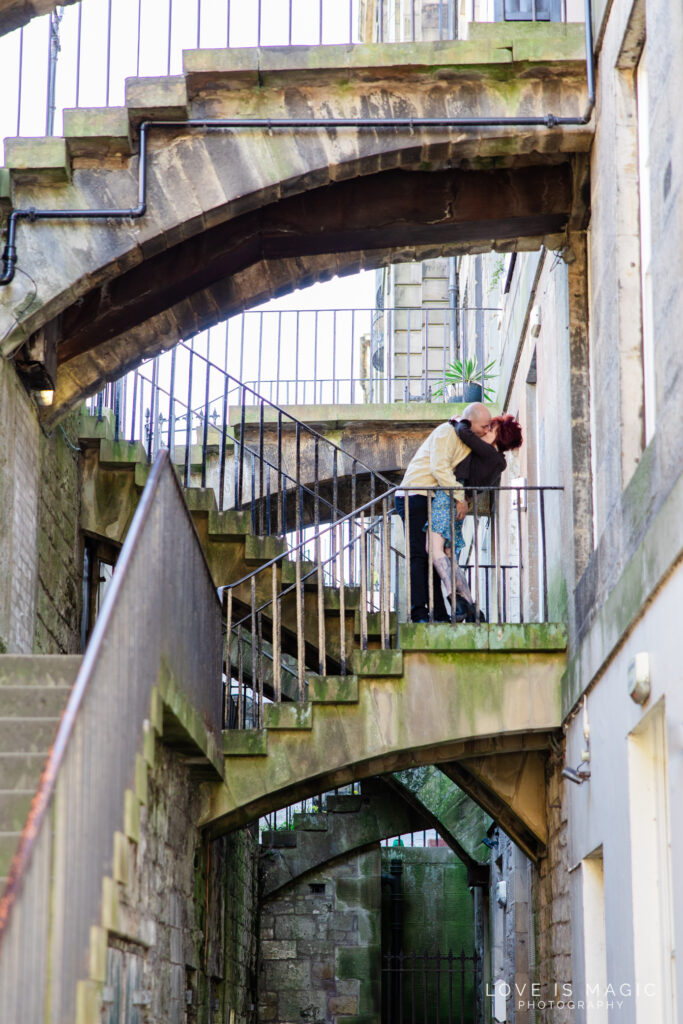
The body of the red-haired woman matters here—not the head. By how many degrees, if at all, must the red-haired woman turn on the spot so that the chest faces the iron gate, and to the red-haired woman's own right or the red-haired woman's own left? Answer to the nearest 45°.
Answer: approximately 90° to the red-haired woman's own right

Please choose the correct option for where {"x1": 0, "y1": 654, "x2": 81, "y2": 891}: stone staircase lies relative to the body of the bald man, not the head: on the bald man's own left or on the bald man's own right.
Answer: on the bald man's own right

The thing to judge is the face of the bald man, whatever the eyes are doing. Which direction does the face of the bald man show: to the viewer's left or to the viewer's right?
to the viewer's right

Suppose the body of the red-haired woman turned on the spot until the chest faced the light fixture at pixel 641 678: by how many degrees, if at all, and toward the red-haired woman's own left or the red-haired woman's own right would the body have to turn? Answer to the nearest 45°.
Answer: approximately 90° to the red-haired woman's own left

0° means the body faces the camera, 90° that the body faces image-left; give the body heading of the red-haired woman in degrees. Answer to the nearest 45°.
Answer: approximately 90°

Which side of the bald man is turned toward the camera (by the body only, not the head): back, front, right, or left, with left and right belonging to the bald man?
right

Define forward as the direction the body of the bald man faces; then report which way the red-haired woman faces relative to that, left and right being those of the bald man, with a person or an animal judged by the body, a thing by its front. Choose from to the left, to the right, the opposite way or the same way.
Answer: the opposite way
